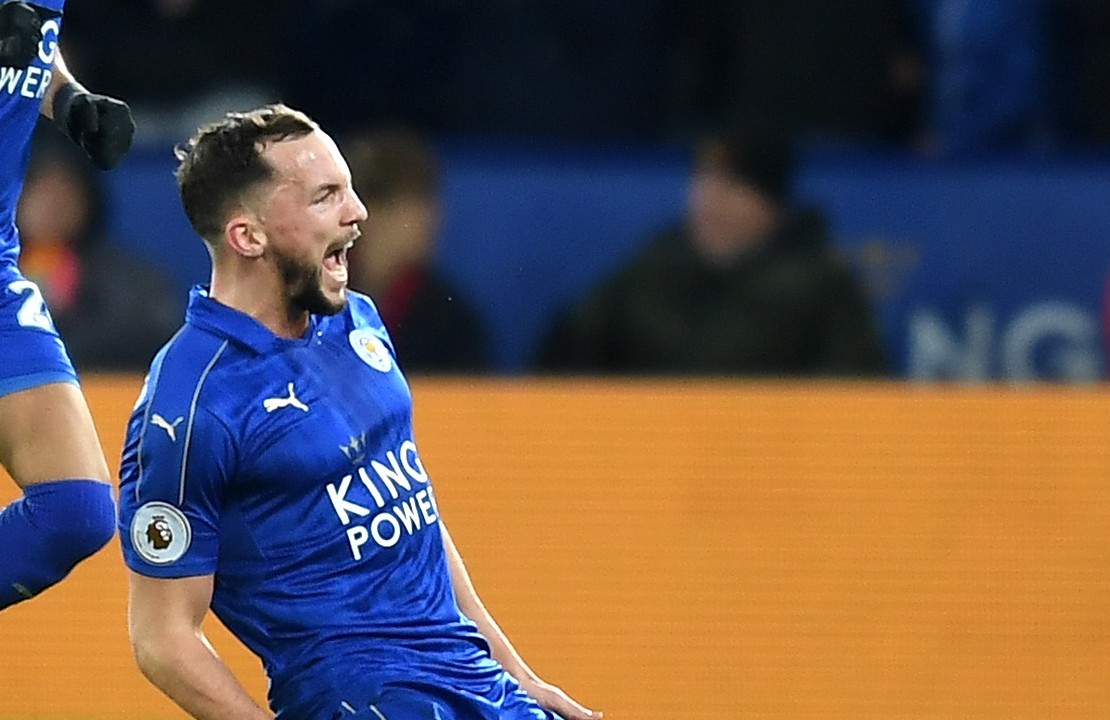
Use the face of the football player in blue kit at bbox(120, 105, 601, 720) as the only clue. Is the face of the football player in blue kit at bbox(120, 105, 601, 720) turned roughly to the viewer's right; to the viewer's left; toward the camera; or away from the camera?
to the viewer's right

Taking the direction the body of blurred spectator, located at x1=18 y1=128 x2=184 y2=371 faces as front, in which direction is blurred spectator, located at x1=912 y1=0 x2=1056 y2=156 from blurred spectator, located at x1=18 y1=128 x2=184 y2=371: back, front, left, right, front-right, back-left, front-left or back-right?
back-left

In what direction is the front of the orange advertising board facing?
toward the camera

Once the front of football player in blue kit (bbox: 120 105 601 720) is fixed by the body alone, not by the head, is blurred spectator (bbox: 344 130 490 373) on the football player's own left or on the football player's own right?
on the football player's own left

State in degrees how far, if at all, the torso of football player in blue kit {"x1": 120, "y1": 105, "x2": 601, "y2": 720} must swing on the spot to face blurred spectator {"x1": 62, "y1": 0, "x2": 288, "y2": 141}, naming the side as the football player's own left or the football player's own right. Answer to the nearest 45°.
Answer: approximately 135° to the football player's own left

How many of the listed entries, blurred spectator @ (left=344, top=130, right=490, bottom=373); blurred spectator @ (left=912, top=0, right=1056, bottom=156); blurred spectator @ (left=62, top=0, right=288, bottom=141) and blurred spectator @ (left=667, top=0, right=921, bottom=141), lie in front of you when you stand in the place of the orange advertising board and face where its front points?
0

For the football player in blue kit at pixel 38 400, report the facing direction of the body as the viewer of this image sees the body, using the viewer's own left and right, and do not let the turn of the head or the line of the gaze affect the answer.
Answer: facing the viewer and to the right of the viewer

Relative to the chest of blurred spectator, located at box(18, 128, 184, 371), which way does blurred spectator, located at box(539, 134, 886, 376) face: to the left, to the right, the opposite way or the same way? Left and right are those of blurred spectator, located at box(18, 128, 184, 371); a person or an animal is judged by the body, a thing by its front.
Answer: the same way

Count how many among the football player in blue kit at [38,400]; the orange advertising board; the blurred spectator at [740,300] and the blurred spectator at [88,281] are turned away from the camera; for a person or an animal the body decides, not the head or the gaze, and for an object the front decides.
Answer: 0

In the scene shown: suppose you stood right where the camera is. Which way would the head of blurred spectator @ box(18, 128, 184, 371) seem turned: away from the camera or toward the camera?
toward the camera

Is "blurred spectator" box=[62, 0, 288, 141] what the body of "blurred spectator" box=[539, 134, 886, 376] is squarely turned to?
no

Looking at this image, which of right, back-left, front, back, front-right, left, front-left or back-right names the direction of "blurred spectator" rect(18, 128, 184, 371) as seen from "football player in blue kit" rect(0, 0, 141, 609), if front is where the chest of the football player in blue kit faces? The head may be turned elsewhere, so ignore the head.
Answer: back-left

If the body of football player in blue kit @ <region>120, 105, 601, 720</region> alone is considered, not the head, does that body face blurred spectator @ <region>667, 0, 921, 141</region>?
no

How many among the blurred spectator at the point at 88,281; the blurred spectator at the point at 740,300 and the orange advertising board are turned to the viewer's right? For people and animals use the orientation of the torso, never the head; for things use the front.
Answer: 0

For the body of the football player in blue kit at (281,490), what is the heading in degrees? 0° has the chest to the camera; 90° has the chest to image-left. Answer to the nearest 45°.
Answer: approximately 315°
